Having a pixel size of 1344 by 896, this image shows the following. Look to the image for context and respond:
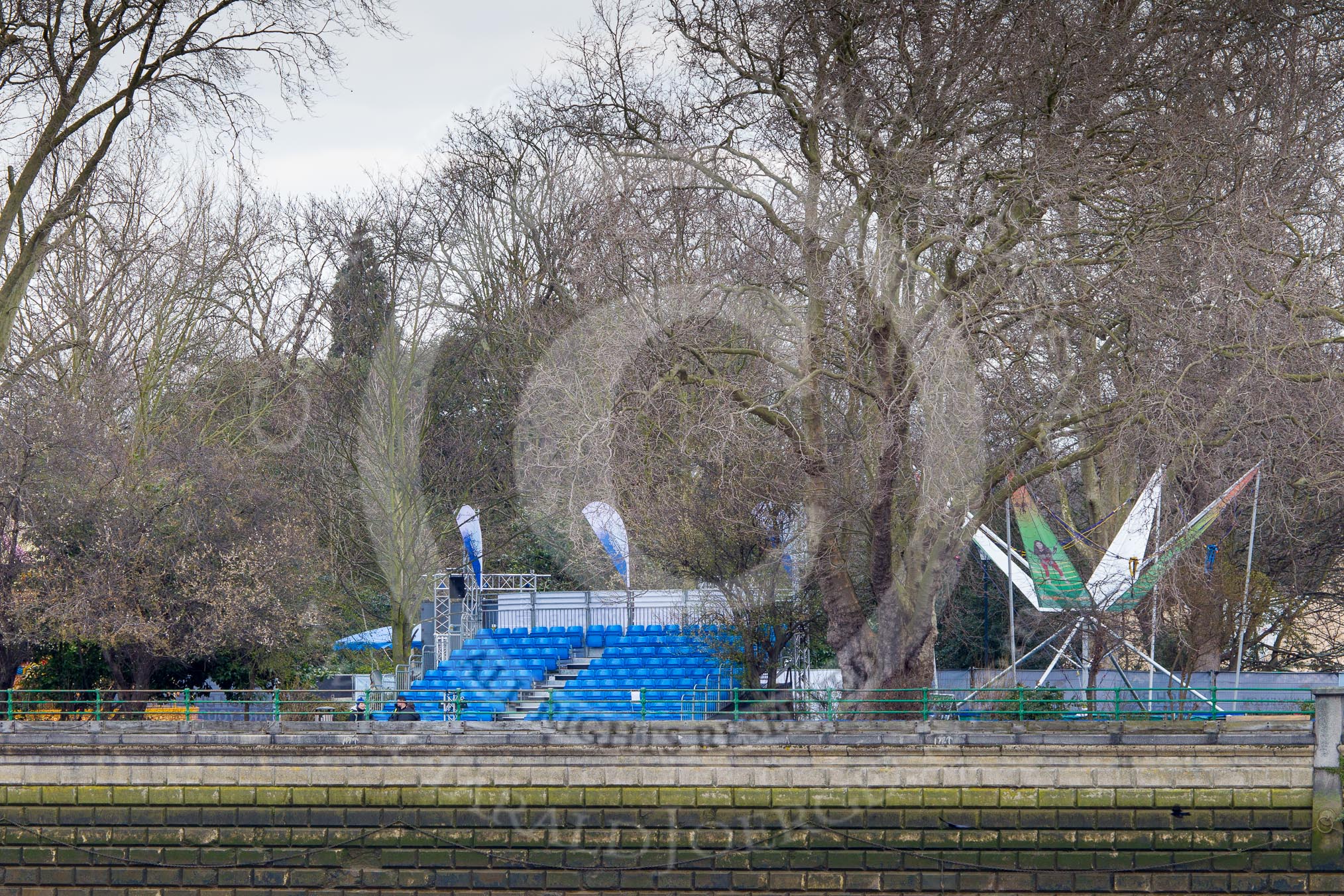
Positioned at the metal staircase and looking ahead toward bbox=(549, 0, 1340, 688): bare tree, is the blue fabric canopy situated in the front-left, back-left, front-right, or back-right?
back-left

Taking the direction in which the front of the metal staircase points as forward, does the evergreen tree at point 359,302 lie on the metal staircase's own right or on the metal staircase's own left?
on the metal staircase's own right

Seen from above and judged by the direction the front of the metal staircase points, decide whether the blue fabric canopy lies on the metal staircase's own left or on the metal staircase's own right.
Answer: on the metal staircase's own right

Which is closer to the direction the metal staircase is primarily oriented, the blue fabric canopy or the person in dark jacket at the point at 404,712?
the person in dark jacket

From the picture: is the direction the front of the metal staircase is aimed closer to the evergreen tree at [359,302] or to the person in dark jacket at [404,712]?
the person in dark jacket

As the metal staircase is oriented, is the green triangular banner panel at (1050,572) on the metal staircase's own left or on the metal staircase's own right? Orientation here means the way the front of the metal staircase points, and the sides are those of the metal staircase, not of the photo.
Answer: on the metal staircase's own left

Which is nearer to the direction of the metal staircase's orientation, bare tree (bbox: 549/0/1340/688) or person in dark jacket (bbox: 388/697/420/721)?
the person in dark jacket

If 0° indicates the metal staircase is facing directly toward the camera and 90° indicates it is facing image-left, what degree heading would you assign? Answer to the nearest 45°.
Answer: approximately 45°
